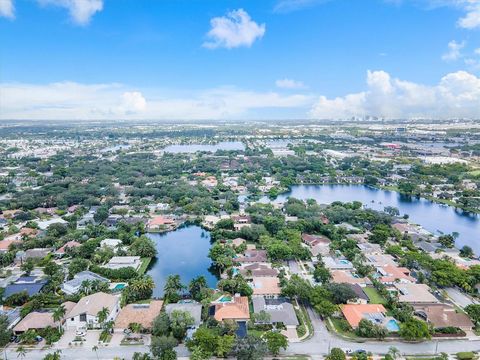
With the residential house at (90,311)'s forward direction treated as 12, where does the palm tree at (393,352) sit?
The palm tree is roughly at 10 o'clock from the residential house.

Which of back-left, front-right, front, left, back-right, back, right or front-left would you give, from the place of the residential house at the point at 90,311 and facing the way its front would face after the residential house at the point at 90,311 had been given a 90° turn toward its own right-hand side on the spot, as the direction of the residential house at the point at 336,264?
back

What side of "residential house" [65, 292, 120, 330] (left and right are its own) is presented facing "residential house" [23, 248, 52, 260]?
back

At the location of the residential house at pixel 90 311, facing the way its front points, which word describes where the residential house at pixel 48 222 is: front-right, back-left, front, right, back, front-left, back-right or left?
back

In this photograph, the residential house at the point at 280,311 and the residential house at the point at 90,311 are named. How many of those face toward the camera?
2

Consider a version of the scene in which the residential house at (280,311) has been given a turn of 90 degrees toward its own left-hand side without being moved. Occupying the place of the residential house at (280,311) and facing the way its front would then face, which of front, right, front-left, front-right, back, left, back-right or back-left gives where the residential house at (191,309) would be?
back

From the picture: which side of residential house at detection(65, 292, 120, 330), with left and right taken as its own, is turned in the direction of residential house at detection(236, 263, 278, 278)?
left

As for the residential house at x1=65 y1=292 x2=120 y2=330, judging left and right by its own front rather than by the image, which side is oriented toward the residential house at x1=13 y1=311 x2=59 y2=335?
right

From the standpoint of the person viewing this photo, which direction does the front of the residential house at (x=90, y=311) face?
facing the viewer

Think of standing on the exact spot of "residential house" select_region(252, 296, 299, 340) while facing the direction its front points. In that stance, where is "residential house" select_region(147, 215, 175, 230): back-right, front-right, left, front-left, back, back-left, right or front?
back-right

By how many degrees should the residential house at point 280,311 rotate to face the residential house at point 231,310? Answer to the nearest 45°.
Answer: approximately 90° to its right

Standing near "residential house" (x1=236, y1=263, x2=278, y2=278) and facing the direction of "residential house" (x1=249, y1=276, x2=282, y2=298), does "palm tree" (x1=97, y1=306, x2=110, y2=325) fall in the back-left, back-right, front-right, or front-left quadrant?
front-right

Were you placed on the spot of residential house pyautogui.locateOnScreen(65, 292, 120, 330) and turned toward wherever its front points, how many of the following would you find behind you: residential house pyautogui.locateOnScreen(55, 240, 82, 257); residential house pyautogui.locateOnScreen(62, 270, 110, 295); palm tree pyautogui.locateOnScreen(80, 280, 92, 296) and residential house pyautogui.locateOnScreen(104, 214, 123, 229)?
4

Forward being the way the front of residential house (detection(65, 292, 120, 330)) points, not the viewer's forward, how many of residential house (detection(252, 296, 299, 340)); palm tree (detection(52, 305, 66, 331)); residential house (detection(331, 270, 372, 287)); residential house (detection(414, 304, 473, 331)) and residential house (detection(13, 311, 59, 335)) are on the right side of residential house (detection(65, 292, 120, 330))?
2

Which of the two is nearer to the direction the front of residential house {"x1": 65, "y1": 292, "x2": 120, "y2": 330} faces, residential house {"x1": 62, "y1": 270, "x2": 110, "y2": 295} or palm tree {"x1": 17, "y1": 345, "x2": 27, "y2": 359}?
the palm tree
